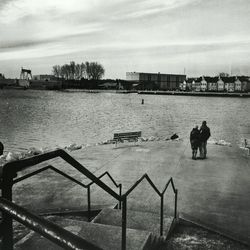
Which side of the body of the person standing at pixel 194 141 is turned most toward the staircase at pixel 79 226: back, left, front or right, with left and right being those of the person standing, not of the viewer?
back

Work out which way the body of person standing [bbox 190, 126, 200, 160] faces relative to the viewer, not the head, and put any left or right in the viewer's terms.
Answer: facing away from the viewer

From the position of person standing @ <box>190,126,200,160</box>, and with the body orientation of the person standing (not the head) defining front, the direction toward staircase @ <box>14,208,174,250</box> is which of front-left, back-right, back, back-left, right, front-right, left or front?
back
